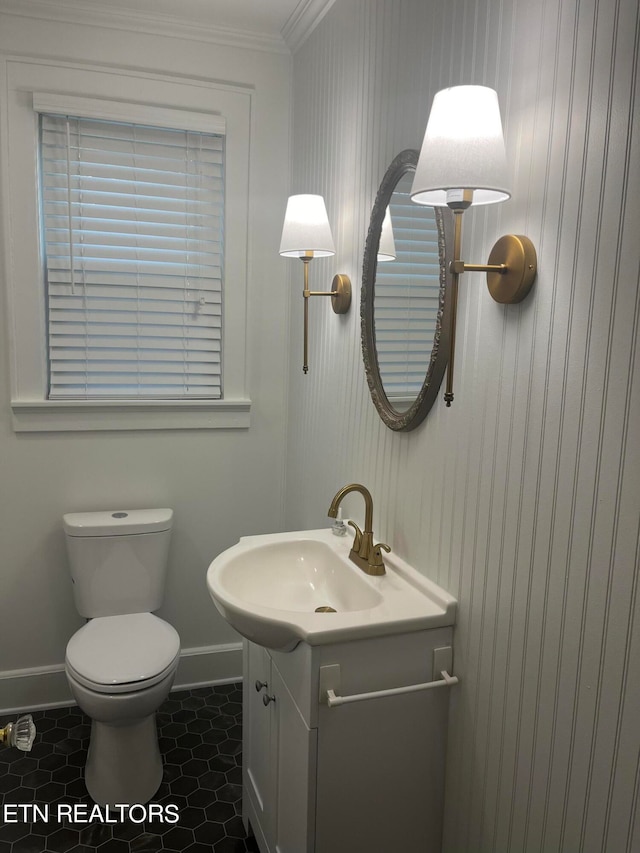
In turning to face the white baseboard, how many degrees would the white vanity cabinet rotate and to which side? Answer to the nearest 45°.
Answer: approximately 90° to its right

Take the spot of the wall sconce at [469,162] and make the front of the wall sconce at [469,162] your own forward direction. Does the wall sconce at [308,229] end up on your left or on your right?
on your right

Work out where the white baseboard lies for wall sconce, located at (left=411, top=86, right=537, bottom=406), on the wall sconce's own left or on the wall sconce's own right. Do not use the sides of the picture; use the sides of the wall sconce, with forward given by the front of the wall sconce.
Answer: on the wall sconce's own right

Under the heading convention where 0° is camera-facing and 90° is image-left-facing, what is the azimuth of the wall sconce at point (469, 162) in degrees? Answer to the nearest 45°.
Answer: approximately 45°

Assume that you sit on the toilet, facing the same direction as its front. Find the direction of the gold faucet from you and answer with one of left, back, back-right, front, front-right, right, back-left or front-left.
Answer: front-left

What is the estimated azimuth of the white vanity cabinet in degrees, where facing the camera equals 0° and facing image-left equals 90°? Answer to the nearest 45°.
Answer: approximately 45°

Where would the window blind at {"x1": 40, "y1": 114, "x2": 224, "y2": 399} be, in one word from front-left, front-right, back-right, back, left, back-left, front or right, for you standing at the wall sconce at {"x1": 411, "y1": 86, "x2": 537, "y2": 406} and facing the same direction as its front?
right

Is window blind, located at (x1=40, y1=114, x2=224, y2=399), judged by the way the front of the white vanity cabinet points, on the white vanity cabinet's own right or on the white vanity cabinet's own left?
on the white vanity cabinet's own right
